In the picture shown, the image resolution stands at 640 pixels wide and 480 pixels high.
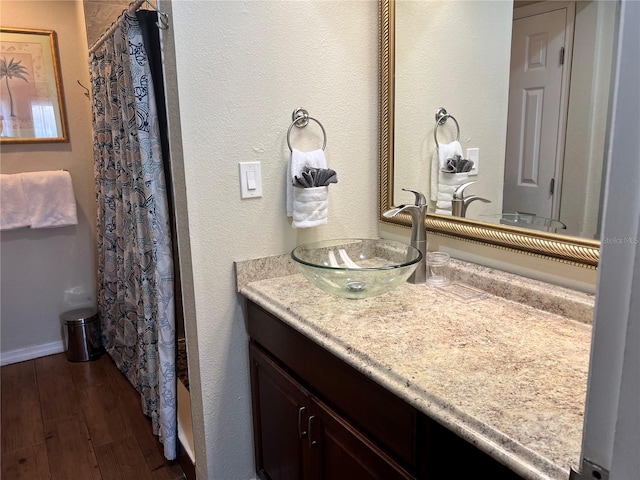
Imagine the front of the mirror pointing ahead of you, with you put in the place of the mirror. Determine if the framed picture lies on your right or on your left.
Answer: on your right

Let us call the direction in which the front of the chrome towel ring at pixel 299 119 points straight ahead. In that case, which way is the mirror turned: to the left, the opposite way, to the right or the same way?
to the right

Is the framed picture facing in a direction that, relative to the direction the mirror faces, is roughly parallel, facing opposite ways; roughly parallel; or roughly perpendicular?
roughly perpendicular

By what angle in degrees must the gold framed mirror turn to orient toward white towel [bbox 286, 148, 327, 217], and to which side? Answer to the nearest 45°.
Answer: approximately 45° to its right

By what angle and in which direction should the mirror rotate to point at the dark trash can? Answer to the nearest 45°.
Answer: approximately 45° to its right

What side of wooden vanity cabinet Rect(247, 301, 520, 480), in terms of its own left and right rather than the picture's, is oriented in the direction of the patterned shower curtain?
right
